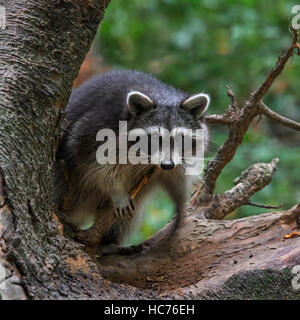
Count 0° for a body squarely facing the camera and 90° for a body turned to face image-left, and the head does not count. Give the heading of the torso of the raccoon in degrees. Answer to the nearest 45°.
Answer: approximately 315°

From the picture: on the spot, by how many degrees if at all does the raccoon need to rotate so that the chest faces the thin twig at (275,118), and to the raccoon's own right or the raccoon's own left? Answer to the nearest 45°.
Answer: approximately 45° to the raccoon's own left

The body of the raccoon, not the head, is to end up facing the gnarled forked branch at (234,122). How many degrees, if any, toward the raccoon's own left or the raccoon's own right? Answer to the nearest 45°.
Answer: approximately 45° to the raccoon's own left
